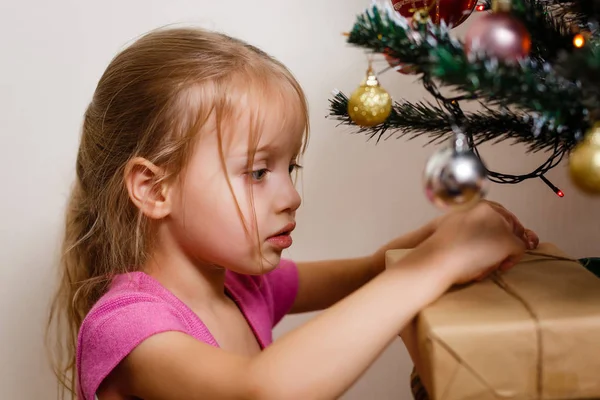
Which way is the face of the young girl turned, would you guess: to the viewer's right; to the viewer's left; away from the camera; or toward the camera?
to the viewer's right

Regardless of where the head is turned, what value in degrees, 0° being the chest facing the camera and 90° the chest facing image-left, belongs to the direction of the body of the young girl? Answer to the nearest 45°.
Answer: approximately 315°
